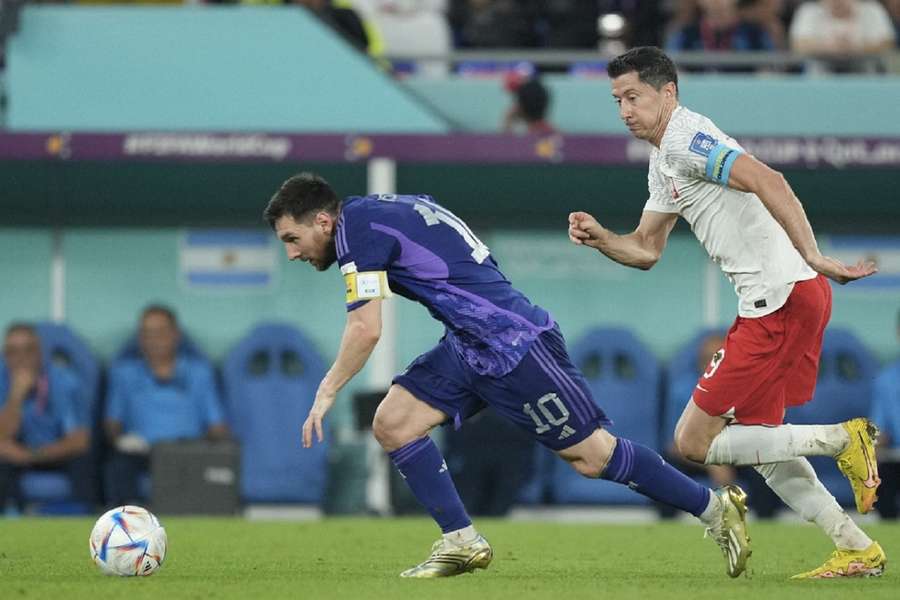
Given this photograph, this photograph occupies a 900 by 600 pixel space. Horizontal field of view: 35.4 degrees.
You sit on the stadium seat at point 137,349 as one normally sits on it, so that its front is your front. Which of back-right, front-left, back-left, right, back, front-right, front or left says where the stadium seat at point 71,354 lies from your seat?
right

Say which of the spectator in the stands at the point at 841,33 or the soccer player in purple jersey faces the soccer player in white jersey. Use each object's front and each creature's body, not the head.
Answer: the spectator in the stands

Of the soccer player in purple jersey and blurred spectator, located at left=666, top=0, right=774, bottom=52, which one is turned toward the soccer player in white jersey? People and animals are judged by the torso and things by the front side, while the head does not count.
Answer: the blurred spectator

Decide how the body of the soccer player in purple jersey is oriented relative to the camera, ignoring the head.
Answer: to the viewer's left

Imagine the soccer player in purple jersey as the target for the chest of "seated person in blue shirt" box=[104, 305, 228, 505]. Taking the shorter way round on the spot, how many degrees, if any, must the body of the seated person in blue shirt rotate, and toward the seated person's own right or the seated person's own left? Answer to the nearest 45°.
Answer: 0° — they already face them

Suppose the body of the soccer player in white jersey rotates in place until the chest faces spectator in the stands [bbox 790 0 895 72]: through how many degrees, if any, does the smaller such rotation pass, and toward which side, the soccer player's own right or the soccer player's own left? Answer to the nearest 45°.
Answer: approximately 90° to the soccer player's own right

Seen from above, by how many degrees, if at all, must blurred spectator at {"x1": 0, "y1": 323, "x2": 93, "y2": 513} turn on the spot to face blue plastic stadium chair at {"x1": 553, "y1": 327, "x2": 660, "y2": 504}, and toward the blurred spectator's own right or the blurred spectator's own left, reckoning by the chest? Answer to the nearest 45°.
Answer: approximately 90° to the blurred spectator's own left

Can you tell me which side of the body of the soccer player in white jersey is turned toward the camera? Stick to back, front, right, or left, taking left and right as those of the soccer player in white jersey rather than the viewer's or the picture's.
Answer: left

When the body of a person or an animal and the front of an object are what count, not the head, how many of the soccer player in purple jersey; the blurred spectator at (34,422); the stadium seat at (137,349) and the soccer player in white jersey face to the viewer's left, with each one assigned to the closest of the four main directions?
2

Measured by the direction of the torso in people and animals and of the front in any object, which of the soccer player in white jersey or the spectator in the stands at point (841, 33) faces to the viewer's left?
the soccer player in white jersey

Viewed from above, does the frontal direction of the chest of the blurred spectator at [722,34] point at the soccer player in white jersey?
yes

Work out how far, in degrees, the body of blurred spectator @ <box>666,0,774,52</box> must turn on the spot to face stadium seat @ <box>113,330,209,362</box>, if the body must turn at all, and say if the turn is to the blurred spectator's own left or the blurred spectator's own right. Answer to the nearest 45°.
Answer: approximately 90° to the blurred spectator's own right

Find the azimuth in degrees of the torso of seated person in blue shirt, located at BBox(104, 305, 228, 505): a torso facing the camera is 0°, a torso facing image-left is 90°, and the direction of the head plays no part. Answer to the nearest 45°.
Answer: approximately 0°

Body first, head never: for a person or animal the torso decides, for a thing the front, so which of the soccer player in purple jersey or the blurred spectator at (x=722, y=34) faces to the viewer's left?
the soccer player in purple jersey
